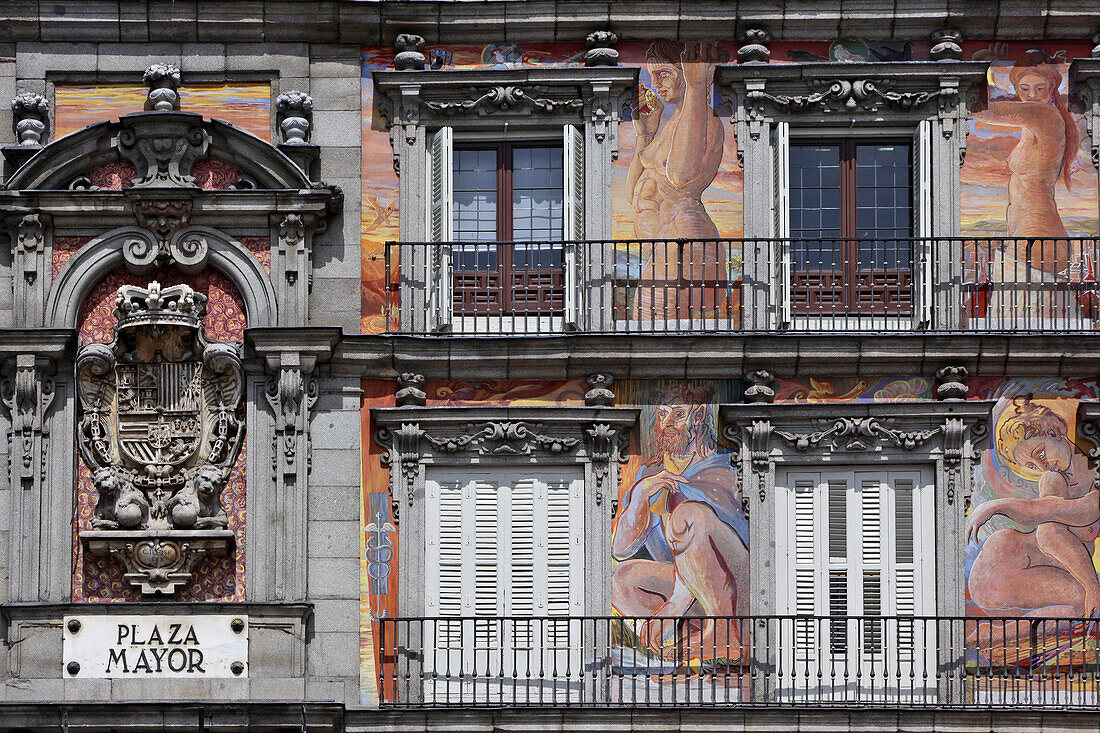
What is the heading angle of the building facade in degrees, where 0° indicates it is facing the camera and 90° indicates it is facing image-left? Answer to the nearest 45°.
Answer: approximately 0°
